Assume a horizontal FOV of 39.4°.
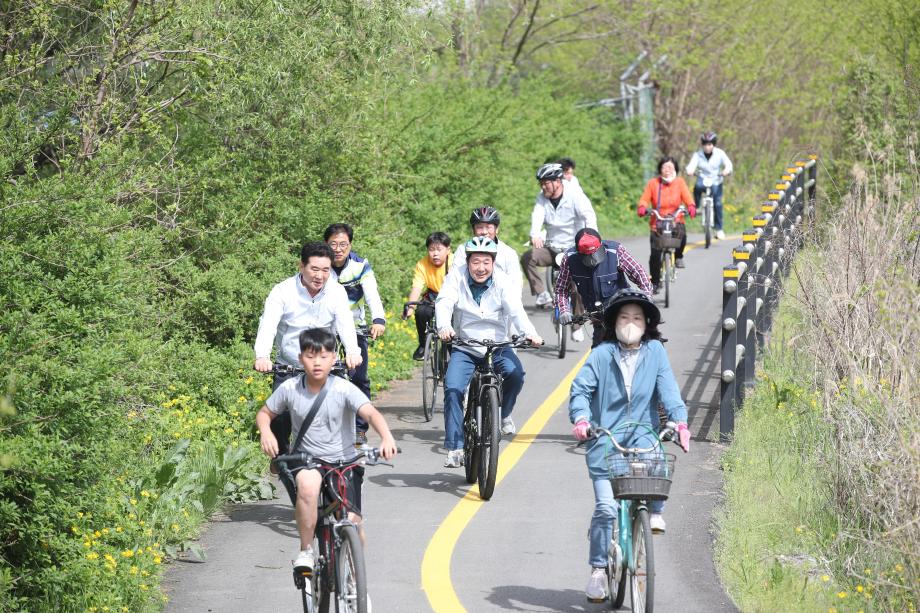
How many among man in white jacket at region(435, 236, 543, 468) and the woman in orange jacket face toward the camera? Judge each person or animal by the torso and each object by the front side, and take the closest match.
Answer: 2

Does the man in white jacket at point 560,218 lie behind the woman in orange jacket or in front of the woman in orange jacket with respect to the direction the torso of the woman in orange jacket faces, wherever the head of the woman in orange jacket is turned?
in front

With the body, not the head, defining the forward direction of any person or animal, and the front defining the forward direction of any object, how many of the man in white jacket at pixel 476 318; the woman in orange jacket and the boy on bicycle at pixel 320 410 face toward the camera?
3

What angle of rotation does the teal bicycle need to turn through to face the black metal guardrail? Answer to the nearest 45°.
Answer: approximately 180°

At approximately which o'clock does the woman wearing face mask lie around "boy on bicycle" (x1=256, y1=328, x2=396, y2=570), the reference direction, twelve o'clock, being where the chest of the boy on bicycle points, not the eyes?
The woman wearing face mask is roughly at 9 o'clock from the boy on bicycle.

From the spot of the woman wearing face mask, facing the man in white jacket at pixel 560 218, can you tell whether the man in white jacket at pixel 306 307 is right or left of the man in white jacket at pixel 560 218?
left

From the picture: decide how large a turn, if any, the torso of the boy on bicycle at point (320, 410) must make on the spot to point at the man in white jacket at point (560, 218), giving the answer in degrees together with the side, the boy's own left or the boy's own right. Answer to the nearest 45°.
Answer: approximately 180°

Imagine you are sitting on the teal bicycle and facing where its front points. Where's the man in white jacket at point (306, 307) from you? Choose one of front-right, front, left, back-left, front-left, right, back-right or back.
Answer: back-right
